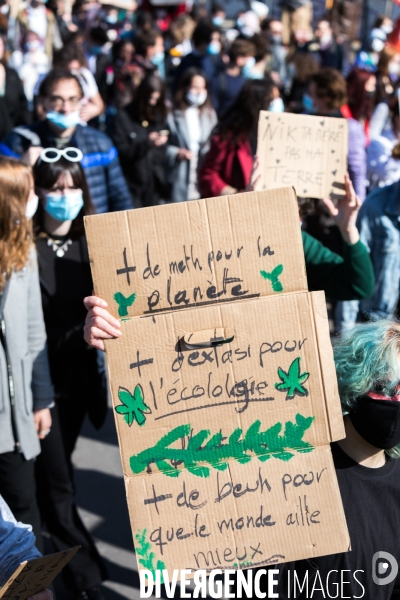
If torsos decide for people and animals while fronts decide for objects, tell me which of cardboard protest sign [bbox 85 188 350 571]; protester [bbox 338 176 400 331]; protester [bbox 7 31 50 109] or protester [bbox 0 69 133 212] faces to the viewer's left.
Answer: protester [bbox 338 176 400 331]

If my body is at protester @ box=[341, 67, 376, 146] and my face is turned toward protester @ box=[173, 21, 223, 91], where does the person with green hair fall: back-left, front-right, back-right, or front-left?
back-left

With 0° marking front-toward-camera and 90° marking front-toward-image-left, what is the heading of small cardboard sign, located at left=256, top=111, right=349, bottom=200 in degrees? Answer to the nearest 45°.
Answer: approximately 0°

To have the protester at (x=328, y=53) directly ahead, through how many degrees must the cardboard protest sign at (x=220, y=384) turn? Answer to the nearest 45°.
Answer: approximately 180°

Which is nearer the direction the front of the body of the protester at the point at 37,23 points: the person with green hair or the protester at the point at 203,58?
the person with green hair

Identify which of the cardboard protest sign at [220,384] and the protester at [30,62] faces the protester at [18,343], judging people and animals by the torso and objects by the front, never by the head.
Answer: the protester at [30,62]

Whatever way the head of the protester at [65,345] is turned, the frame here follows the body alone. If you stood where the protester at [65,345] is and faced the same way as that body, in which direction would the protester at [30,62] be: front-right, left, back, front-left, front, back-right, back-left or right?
back

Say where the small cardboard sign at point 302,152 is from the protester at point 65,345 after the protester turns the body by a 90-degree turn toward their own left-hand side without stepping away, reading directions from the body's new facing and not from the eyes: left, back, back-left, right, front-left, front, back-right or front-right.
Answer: front

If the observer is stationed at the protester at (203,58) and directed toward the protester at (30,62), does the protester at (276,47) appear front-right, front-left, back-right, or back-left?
back-right

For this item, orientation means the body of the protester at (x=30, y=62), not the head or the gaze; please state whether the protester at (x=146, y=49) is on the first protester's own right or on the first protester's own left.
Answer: on the first protester's own left

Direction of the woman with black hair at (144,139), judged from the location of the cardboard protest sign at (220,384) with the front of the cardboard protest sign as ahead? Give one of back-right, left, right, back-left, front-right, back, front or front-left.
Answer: back
